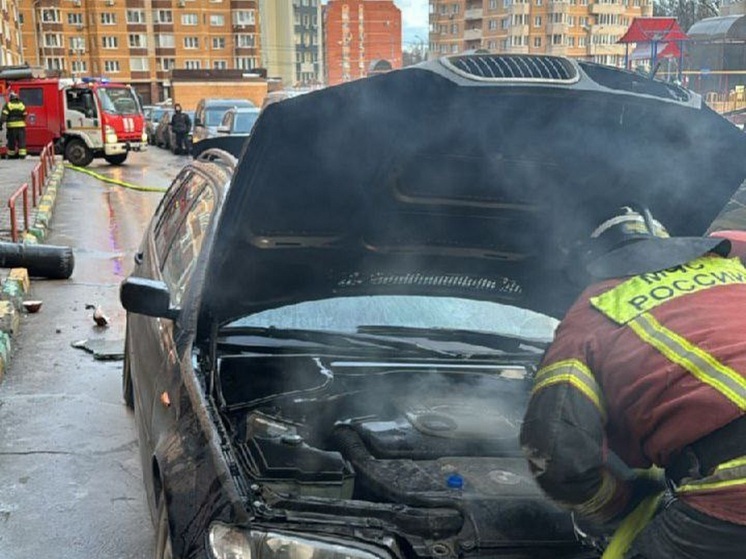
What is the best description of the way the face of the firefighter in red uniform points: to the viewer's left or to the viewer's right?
to the viewer's left

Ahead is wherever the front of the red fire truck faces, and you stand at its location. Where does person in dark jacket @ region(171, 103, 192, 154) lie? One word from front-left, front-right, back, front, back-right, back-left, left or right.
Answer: left

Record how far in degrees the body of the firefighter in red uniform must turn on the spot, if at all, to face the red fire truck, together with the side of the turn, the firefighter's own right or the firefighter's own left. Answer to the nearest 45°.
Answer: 0° — they already face it

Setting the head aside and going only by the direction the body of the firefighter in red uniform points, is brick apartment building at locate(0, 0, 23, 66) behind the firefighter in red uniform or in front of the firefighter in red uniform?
in front

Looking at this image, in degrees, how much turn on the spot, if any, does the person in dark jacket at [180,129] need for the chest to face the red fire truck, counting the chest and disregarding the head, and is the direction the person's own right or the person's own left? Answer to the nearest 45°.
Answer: approximately 45° to the person's own right

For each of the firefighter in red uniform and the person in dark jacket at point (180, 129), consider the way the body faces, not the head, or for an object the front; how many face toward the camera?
1

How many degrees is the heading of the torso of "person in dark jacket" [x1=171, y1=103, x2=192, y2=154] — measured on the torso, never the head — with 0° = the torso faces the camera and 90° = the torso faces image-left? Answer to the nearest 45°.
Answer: approximately 0°

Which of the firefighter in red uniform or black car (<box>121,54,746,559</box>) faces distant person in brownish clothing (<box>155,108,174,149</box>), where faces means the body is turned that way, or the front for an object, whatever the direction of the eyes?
the firefighter in red uniform

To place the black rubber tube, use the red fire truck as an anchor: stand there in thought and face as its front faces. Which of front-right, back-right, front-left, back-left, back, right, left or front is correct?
front-right

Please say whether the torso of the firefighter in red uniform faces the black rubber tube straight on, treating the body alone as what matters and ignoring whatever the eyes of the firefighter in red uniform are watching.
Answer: yes

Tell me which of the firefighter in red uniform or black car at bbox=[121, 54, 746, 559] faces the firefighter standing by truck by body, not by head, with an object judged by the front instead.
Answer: the firefighter in red uniform

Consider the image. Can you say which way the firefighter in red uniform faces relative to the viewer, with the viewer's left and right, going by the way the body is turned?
facing away from the viewer and to the left of the viewer

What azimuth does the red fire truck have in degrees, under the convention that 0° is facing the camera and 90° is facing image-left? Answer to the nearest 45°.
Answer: approximately 315°

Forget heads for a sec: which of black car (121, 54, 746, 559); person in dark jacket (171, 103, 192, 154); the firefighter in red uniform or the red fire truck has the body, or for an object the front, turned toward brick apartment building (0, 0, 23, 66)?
the firefighter in red uniform

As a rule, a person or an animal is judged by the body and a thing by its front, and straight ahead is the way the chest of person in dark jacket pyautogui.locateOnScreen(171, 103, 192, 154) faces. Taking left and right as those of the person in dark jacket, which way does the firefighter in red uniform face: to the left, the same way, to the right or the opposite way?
the opposite way
